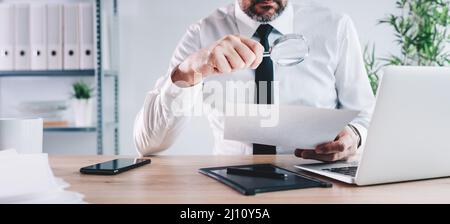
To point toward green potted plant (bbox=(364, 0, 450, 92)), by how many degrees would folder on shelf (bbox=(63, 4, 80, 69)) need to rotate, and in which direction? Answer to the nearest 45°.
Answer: approximately 90° to its left

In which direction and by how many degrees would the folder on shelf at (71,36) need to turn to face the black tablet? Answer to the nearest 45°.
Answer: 0° — it already faces it

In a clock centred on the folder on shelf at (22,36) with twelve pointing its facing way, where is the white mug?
The white mug is roughly at 12 o'clock from the folder on shelf.

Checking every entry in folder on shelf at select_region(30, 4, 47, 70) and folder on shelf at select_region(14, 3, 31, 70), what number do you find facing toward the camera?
2
